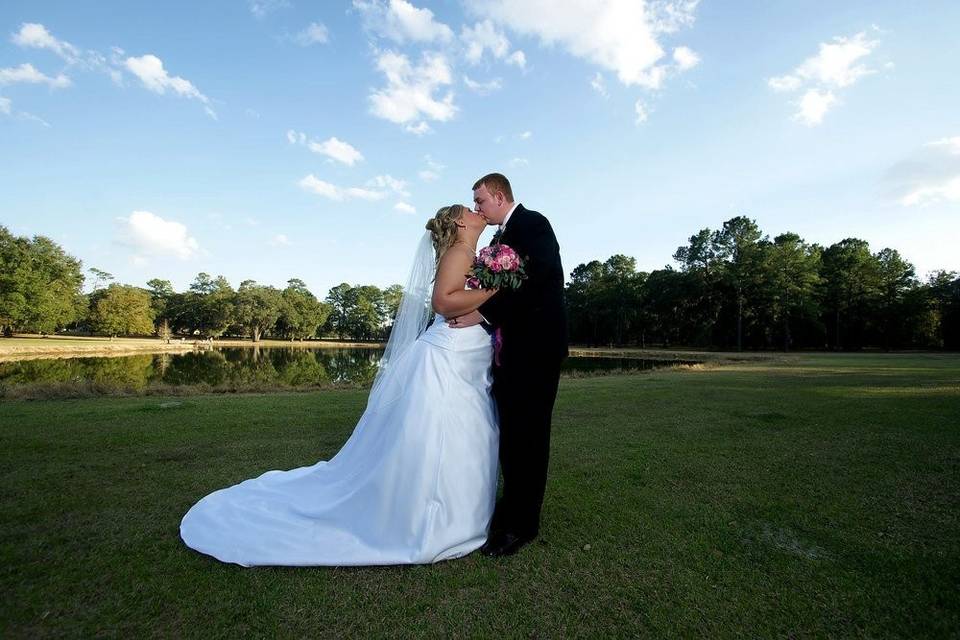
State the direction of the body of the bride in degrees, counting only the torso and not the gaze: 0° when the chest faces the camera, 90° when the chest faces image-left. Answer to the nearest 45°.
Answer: approximately 270°

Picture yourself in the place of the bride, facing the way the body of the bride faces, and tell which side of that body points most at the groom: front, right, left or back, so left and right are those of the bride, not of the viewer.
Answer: front

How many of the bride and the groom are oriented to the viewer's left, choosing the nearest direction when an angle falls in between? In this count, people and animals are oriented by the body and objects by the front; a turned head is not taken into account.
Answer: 1

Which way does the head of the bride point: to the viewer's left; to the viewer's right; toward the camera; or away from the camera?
to the viewer's right

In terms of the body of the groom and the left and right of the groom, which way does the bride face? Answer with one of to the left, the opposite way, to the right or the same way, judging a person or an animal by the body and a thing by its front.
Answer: the opposite way

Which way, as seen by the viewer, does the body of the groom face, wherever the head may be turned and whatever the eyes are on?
to the viewer's left

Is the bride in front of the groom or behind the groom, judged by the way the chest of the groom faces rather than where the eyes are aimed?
in front
